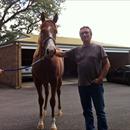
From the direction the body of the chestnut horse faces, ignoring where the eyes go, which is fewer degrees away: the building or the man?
the man

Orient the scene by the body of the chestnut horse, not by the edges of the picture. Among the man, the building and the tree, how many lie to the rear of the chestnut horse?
2

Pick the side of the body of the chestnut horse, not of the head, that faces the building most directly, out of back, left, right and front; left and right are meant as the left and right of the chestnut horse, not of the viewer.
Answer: back

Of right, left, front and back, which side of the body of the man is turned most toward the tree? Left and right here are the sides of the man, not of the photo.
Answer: back

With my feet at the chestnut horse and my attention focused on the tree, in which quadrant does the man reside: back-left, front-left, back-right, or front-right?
back-right

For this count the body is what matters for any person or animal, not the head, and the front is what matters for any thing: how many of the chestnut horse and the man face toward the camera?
2

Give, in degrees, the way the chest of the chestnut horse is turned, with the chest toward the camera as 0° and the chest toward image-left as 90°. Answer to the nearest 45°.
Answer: approximately 0°

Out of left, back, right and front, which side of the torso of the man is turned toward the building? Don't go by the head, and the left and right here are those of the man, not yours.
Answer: back

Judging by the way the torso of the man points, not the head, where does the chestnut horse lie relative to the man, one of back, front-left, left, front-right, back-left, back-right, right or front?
back-right
